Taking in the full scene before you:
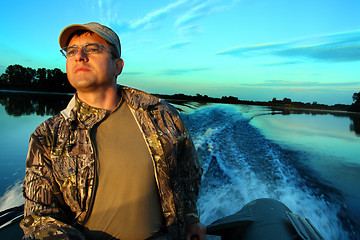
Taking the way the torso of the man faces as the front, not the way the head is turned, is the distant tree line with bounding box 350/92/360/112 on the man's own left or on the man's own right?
on the man's own left

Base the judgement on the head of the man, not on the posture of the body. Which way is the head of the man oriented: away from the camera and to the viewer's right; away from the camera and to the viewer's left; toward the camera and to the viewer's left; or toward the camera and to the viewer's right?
toward the camera and to the viewer's left

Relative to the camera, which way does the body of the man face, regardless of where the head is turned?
toward the camera
